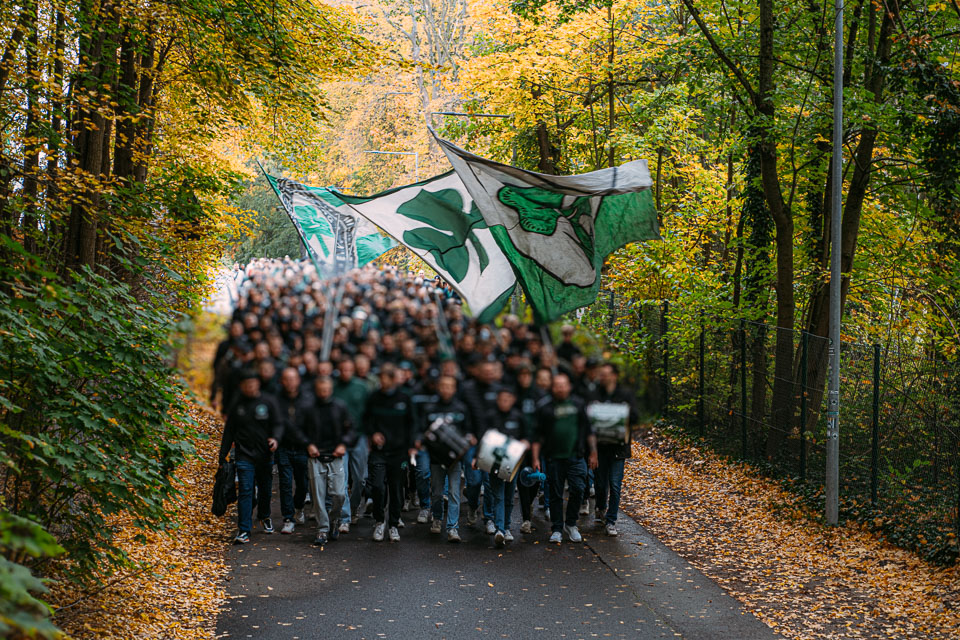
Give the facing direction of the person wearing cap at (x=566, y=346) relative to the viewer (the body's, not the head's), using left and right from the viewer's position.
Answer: facing the viewer

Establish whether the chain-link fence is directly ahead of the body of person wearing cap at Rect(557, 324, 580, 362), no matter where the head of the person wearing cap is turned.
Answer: no

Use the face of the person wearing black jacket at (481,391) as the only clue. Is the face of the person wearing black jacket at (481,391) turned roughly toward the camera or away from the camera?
toward the camera

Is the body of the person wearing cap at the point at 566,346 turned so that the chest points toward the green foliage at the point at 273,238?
no
